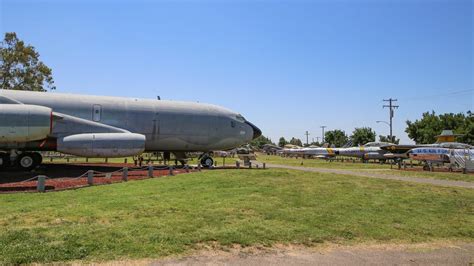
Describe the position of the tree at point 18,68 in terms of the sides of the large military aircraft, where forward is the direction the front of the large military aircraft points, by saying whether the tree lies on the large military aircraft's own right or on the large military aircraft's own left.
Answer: on the large military aircraft's own left

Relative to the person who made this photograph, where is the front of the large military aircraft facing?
facing to the right of the viewer
